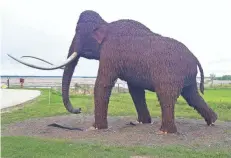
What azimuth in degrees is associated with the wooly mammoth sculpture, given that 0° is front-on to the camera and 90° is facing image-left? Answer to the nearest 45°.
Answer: approximately 90°
